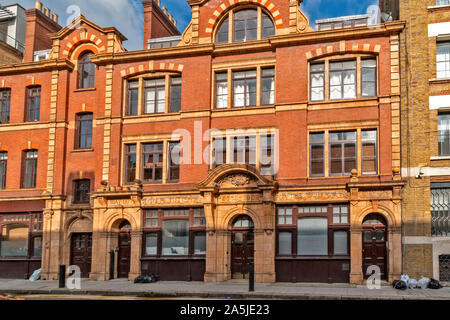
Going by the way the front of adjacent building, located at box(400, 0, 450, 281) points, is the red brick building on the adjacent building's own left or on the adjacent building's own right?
on the adjacent building's own right

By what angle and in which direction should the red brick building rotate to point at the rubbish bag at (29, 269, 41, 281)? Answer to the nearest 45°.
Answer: approximately 90° to its right

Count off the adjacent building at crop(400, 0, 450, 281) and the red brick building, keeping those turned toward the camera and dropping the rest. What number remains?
2

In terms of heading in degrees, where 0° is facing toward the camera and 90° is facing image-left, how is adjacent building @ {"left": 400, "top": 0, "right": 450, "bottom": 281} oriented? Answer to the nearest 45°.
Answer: approximately 0°

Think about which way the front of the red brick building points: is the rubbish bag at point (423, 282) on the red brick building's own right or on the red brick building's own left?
on the red brick building's own left

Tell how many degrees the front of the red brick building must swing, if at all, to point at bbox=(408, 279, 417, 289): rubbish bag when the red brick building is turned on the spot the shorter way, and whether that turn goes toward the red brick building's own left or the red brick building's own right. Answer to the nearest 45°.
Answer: approximately 45° to the red brick building's own left
